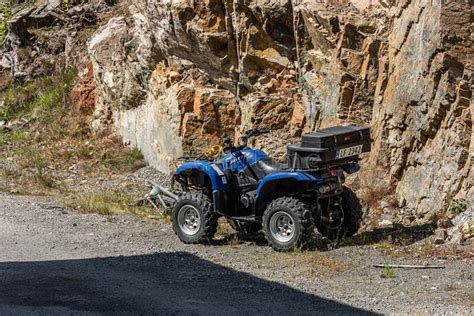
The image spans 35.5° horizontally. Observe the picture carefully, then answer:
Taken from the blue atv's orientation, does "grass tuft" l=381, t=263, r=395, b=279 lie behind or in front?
behind
